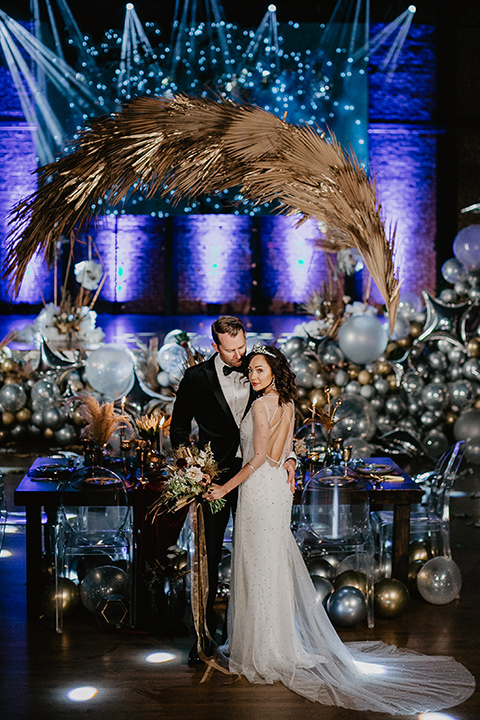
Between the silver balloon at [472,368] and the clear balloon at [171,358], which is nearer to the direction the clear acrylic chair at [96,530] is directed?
the clear balloon

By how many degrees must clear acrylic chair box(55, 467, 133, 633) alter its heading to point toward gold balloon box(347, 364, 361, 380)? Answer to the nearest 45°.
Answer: approximately 45° to its right

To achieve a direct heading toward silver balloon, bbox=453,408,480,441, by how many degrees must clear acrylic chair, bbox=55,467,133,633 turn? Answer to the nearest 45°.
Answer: approximately 45° to its right

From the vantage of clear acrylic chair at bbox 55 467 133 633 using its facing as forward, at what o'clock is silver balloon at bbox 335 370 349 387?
The silver balloon is roughly at 1 o'clock from the clear acrylic chair.

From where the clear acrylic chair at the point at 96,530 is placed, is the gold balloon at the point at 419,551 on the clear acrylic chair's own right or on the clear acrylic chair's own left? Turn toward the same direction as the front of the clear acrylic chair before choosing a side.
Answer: on the clear acrylic chair's own right

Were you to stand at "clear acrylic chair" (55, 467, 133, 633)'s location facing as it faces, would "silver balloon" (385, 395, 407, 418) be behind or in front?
in front

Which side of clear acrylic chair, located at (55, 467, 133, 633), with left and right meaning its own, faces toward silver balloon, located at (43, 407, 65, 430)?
front

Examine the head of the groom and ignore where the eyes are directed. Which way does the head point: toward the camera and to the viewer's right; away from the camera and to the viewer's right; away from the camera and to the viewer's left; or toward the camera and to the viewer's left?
toward the camera and to the viewer's right

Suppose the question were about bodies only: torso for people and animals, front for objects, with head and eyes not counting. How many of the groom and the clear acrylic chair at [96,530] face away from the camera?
1

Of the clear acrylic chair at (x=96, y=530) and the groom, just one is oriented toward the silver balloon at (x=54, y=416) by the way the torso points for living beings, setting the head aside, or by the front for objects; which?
the clear acrylic chair

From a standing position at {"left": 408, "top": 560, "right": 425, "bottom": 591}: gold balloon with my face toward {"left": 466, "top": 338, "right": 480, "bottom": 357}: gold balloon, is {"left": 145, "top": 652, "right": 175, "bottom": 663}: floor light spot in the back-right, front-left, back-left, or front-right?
back-left

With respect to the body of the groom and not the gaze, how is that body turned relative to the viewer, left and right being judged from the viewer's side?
facing the viewer and to the right of the viewer

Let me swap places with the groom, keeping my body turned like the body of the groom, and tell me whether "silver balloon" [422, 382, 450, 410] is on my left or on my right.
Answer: on my left

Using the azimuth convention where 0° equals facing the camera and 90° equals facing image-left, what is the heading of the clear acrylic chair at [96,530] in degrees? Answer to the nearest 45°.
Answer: approximately 180°

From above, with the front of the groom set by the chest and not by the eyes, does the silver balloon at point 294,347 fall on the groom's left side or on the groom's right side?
on the groom's left side

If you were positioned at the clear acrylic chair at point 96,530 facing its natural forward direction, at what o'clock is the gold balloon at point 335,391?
The gold balloon is roughly at 1 o'clock from the clear acrylic chair.
